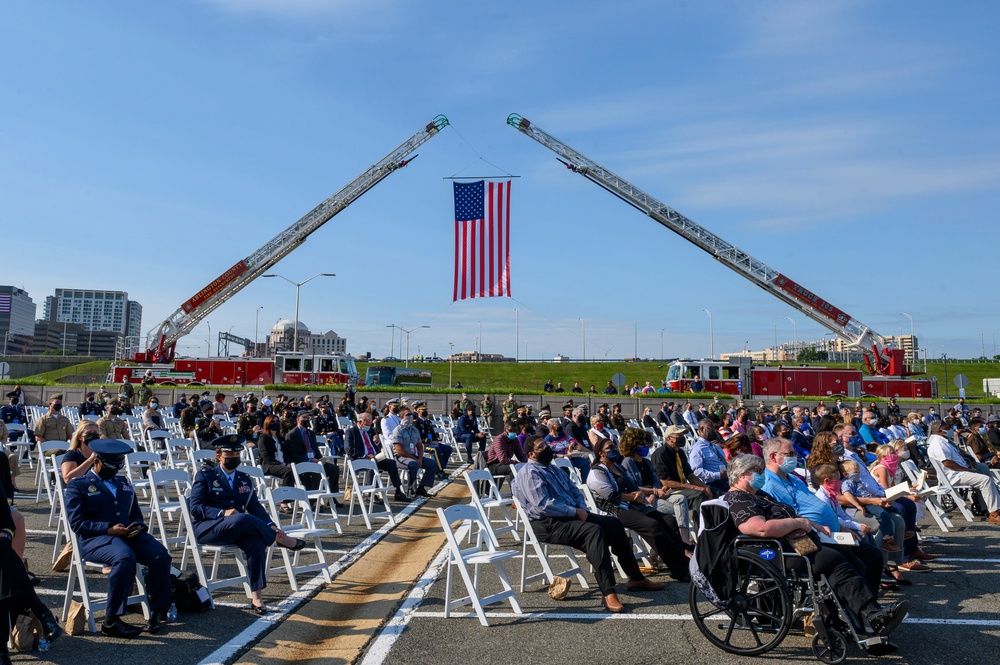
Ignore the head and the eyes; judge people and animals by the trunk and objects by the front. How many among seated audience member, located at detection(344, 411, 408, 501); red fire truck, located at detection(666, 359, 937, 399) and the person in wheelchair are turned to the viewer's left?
1

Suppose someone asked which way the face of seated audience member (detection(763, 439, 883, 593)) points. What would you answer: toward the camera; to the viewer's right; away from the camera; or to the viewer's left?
to the viewer's right

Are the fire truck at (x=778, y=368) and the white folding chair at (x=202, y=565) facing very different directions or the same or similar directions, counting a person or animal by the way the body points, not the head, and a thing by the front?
very different directions

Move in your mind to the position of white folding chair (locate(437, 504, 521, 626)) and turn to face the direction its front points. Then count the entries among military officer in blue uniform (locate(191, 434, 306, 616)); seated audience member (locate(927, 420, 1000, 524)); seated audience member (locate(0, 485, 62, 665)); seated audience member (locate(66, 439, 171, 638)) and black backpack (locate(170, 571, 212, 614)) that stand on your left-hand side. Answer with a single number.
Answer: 1

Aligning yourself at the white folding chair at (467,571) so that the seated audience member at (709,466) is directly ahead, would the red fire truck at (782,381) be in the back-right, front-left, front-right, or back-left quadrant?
front-left

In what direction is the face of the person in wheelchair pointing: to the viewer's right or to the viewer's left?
to the viewer's right

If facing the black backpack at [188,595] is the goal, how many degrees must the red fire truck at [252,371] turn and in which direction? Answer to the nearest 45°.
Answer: approximately 90° to its right

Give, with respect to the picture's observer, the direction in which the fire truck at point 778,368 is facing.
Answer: facing to the left of the viewer

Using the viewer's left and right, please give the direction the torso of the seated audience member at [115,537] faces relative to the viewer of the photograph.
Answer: facing the viewer and to the right of the viewer

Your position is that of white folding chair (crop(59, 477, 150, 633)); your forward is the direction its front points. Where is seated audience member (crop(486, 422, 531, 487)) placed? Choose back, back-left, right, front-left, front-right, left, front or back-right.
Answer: left

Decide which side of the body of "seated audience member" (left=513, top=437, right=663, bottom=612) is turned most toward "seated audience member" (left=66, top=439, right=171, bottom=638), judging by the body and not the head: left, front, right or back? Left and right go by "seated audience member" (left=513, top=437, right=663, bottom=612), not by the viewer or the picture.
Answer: right

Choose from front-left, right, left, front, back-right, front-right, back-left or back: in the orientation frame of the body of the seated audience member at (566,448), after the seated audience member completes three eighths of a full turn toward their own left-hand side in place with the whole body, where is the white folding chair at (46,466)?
back-left

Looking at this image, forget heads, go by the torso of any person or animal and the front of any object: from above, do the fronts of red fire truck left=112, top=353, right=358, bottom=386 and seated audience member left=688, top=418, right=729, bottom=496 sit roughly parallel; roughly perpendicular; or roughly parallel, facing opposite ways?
roughly perpendicular

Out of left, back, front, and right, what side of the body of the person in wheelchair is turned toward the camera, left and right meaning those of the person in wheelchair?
right

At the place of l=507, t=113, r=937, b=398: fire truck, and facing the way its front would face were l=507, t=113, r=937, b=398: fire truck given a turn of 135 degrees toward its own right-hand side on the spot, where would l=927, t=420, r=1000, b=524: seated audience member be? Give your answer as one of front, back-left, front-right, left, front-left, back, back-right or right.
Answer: back-right

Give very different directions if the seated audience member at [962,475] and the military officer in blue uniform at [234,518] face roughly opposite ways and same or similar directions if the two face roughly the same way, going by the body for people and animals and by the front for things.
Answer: same or similar directions
